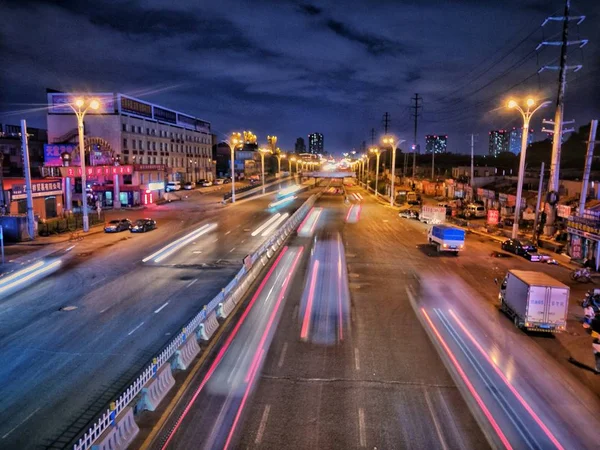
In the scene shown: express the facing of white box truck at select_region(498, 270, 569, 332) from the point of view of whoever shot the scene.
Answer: facing away from the viewer and to the left of the viewer

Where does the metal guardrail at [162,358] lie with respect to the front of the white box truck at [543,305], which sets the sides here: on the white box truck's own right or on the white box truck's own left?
on the white box truck's own left

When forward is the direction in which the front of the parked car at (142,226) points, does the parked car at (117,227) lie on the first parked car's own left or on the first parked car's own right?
on the first parked car's own right

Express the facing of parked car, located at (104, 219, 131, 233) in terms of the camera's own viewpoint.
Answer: facing the viewer and to the left of the viewer

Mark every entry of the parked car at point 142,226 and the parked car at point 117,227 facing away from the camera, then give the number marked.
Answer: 0

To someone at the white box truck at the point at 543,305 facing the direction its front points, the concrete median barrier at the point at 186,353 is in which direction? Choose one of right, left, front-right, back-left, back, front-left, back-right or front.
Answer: left

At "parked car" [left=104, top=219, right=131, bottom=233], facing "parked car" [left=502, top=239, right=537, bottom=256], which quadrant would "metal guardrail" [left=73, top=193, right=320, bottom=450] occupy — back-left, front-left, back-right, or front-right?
front-right

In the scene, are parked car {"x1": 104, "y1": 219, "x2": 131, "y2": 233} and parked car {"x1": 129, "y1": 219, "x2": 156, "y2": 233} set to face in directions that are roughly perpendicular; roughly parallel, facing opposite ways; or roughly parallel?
roughly parallel

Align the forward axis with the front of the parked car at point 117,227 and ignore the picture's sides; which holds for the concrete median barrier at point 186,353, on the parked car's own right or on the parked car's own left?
on the parked car's own left

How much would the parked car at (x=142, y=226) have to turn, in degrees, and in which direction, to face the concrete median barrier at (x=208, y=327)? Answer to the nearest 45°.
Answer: approximately 45° to its left

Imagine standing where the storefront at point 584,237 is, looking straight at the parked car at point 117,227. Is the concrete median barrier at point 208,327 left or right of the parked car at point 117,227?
left

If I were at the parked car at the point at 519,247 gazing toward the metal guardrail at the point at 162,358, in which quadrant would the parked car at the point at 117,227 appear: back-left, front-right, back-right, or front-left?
front-right

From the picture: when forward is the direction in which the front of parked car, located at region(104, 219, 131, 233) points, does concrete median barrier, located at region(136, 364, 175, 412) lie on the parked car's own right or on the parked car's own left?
on the parked car's own left

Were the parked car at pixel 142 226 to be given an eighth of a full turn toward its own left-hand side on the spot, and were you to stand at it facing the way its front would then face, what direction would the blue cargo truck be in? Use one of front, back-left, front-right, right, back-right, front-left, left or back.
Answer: front-left
